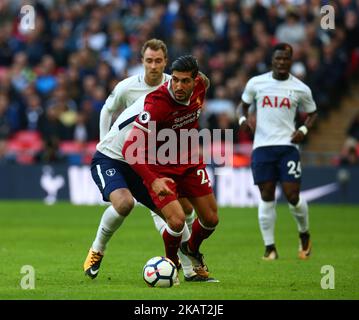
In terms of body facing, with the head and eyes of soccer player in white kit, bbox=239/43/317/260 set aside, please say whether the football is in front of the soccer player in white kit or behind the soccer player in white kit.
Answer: in front

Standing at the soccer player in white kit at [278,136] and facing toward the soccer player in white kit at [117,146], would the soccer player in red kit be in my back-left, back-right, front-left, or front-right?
front-left

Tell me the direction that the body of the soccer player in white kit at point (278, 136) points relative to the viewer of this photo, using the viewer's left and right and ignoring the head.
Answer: facing the viewer

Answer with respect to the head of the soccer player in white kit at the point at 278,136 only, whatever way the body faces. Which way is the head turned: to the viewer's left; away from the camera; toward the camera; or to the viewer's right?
toward the camera

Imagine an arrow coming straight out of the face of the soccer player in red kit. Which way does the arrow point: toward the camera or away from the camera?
toward the camera

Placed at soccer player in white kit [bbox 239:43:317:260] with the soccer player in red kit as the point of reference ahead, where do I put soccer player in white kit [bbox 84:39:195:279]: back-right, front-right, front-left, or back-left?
front-right

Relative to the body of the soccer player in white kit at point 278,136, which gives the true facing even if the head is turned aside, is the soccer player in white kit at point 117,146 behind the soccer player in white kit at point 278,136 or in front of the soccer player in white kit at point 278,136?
in front
